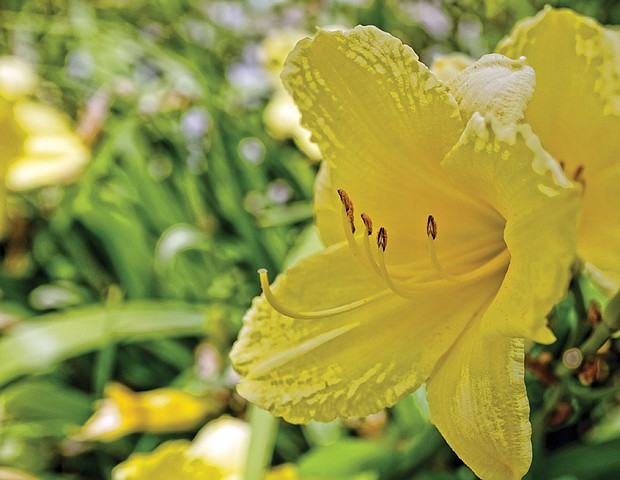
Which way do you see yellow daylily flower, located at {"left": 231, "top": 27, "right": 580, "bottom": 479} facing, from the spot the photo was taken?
facing the viewer and to the left of the viewer

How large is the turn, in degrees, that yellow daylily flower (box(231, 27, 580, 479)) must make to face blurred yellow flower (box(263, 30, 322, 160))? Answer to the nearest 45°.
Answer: approximately 135° to its right

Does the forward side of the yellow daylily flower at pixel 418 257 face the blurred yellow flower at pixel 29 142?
no
